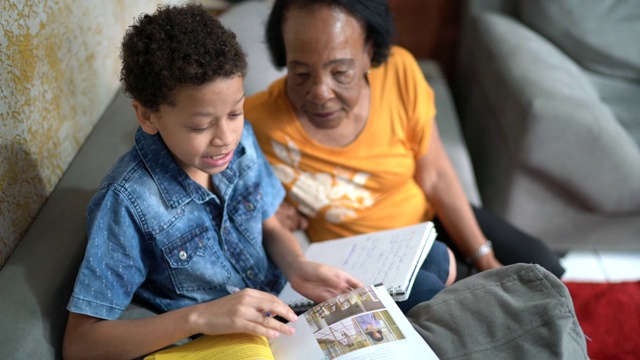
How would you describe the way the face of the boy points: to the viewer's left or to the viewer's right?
to the viewer's right

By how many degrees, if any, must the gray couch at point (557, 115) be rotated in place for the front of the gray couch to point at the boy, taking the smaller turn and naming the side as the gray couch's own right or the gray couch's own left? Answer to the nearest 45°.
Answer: approximately 90° to the gray couch's own right

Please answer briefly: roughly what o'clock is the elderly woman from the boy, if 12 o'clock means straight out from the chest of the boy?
The elderly woman is roughly at 9 o'clock from the boy.

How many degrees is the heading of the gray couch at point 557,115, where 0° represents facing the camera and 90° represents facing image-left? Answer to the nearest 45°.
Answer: approximately 315°

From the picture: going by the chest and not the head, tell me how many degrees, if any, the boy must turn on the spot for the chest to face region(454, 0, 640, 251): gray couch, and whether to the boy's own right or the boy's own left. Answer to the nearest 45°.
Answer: approximately 90° to the boy's own left
